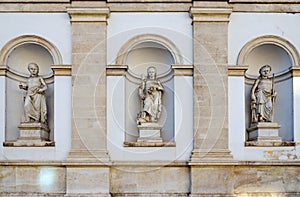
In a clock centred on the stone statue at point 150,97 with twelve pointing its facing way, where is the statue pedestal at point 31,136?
The statue pedestal is roughly at 3 o'clock from the stone statue.

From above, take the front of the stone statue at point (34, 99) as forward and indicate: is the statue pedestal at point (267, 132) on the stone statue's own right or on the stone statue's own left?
on the stone statue's own left

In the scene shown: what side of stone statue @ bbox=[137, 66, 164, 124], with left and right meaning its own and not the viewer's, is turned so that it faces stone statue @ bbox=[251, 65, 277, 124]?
left

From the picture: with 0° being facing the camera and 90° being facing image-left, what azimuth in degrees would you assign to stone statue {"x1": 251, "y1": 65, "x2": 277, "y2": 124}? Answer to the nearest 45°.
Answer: approximately 0°

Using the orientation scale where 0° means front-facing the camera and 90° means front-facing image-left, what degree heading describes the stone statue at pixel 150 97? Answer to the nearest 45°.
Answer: approximately 0°

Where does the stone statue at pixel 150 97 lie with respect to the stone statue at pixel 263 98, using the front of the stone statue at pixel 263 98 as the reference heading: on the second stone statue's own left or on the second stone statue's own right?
on the second stone statue's own right

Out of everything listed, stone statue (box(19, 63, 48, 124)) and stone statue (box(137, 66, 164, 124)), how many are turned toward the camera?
2
